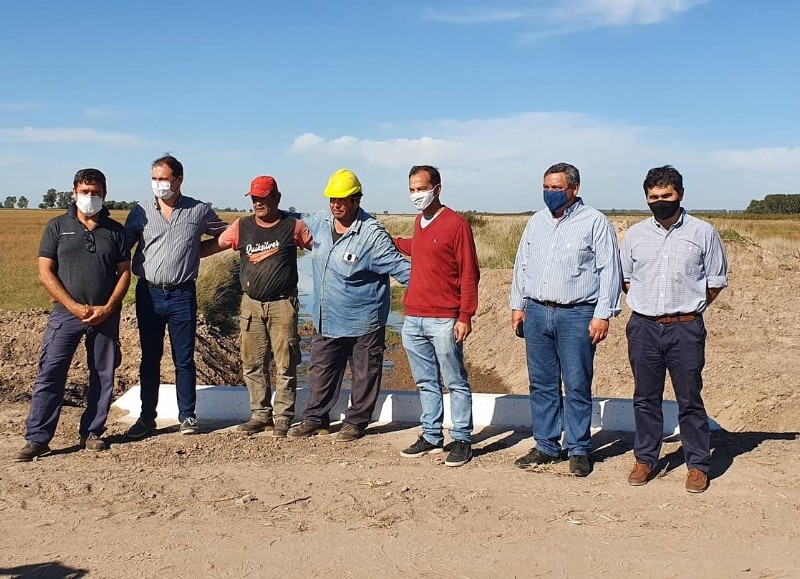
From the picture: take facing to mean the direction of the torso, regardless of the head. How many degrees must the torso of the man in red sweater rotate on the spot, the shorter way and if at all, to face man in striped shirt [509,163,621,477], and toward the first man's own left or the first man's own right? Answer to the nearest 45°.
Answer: approximately 135° to the first man's own left

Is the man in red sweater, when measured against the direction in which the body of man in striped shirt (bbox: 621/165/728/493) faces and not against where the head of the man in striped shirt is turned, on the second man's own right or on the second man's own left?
on the second man's own right

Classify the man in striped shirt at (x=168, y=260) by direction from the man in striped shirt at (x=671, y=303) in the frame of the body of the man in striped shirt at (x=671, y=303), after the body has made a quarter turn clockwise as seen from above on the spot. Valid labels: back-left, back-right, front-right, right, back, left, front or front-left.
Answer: front

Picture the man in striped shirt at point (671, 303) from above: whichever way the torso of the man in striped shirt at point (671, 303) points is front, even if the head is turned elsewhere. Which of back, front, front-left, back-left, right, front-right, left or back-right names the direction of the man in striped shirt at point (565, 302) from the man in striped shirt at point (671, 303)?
right

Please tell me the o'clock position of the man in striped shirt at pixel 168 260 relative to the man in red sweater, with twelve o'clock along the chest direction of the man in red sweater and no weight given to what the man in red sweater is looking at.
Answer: The man in striped shirt is roughly at 2 o'clock from the man in red sweater.

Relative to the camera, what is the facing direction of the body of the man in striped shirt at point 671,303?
toward the camera

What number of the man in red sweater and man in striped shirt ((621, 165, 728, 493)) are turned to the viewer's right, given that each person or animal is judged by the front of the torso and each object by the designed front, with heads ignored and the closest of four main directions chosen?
0

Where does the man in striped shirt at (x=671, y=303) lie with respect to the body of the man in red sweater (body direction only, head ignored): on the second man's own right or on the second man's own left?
on the second man's own left

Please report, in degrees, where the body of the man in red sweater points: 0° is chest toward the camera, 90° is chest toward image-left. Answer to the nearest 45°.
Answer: approximately 45°
